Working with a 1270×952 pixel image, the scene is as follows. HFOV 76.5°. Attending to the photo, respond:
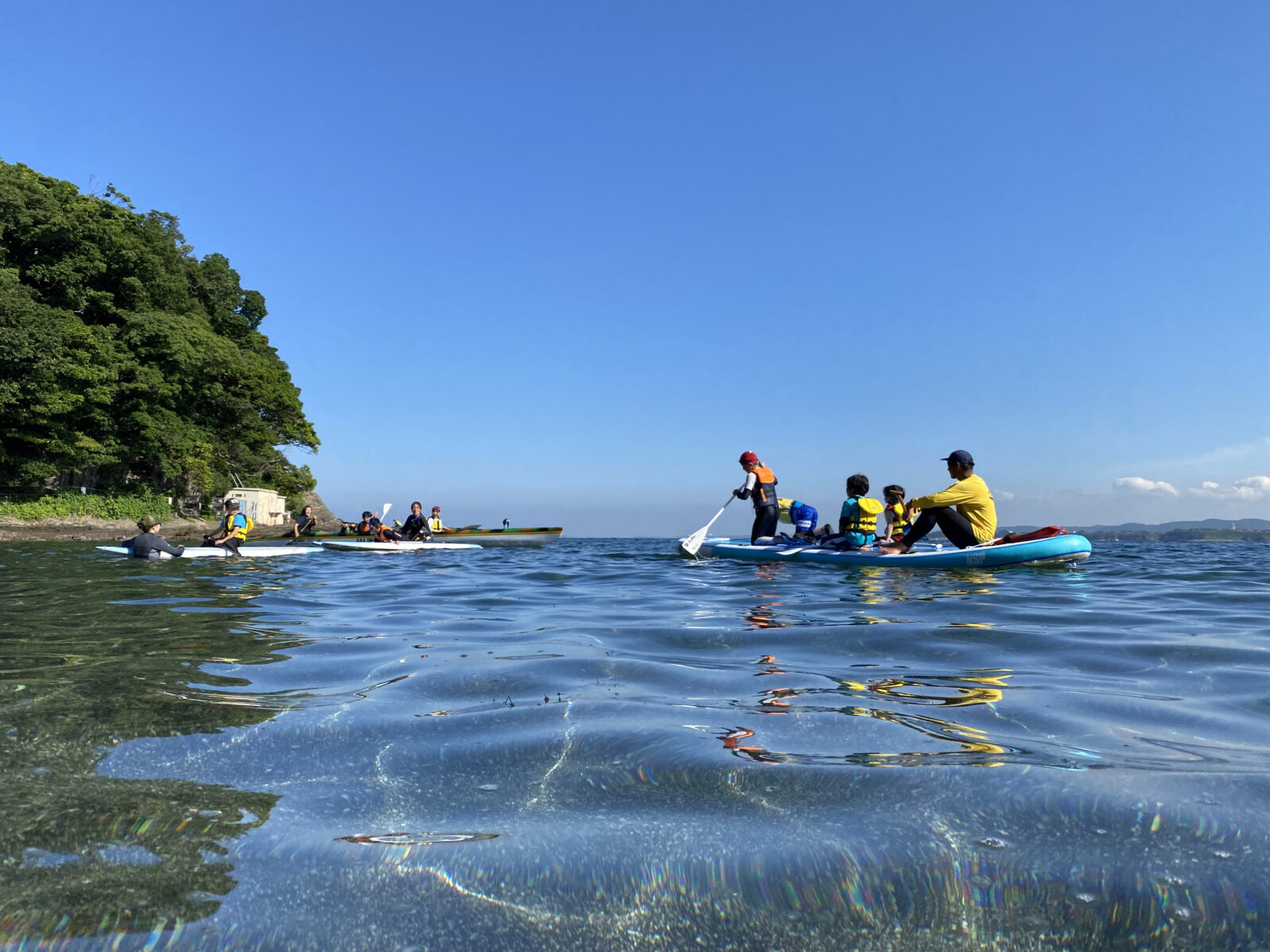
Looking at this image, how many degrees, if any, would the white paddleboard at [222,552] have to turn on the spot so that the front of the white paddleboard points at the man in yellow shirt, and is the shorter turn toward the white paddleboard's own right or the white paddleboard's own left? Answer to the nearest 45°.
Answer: approximately 135° to the white paddleboard's own left

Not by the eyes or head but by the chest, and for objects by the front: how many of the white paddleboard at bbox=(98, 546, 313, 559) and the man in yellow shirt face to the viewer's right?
0

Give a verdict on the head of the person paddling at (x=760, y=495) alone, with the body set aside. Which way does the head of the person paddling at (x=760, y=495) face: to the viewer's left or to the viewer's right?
to the viewer's left

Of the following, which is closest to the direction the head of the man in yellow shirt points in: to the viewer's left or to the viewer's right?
to the viewer's left

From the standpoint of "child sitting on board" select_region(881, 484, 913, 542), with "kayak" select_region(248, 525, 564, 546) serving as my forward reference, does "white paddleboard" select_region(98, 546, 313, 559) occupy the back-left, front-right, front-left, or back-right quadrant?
front-left

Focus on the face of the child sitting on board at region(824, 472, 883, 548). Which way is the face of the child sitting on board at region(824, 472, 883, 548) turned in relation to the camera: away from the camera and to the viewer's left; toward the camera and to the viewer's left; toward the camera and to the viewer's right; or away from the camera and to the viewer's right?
away from the camera and to the viewer's left

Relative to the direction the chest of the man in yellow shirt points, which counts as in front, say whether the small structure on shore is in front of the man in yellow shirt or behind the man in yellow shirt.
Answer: in front

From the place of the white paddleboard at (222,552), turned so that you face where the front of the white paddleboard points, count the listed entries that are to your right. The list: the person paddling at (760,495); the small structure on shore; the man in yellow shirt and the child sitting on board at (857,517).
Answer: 1

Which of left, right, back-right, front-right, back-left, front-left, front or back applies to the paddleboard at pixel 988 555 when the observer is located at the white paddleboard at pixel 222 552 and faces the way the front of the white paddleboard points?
back-left

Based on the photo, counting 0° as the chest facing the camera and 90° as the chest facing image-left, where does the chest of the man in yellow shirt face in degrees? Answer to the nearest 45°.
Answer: approximately 90°

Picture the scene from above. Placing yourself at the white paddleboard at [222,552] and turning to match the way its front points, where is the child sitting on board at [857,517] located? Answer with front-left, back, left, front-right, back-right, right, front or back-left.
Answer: back-left

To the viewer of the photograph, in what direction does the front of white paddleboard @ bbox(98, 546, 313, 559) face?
facing to the left of the viewer

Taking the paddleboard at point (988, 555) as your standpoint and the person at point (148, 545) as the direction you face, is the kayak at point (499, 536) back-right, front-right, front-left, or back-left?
front-right
